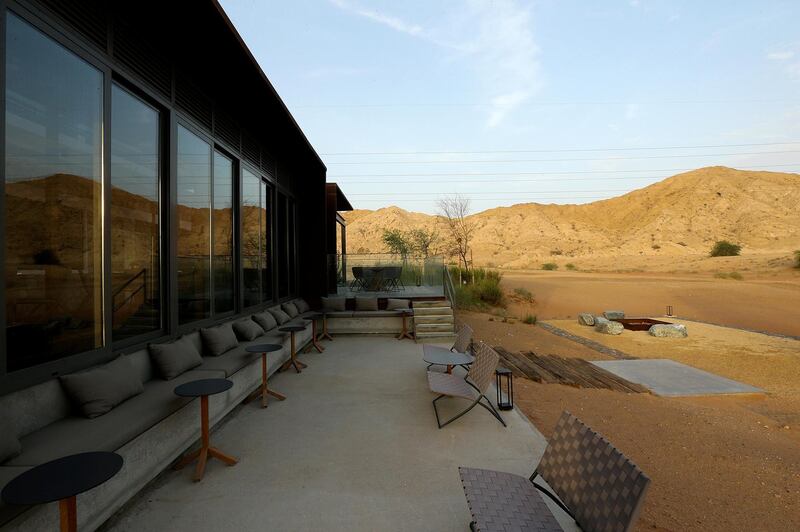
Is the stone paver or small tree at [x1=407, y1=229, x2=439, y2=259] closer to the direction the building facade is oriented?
the stone paver

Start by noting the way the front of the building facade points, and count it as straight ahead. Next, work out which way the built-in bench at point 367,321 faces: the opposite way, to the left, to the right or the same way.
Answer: to the right

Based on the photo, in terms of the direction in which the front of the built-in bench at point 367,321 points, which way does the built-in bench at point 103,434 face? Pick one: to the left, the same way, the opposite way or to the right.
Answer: to the left

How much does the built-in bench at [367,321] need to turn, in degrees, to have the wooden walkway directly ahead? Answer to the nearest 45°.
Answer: approximately 45° to its left

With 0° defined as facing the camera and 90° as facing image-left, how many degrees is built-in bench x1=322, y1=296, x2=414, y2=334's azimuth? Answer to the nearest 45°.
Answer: approximately 0°

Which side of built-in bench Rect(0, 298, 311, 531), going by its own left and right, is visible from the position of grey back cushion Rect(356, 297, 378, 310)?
left

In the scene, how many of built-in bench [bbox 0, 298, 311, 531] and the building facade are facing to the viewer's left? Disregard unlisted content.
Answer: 0

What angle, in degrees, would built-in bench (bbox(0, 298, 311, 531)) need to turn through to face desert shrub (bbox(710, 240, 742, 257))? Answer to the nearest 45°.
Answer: approximately 45° to its left

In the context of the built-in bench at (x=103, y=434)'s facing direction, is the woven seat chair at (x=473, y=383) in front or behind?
in front

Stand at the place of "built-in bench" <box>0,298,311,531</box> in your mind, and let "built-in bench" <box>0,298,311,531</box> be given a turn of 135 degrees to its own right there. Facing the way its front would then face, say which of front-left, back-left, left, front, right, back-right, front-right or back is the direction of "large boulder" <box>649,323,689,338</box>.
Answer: back

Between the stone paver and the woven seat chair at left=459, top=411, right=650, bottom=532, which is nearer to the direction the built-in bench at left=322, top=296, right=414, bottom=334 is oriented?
the woven seat chair

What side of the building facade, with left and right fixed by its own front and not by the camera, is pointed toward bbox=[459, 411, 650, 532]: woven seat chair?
front

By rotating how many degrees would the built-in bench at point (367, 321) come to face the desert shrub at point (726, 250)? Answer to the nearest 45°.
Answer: approximately 135° to its left

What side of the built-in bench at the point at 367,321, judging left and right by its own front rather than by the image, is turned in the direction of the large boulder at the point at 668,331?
left

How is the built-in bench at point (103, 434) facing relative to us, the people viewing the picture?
facing the viewer and to the right of the viewer

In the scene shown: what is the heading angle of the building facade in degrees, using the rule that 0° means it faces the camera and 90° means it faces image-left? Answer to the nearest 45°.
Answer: approximately 315°

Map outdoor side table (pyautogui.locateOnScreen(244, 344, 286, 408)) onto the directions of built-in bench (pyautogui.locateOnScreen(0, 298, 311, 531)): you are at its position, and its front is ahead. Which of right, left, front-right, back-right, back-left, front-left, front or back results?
left

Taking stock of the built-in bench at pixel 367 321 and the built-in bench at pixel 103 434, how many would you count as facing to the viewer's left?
0
